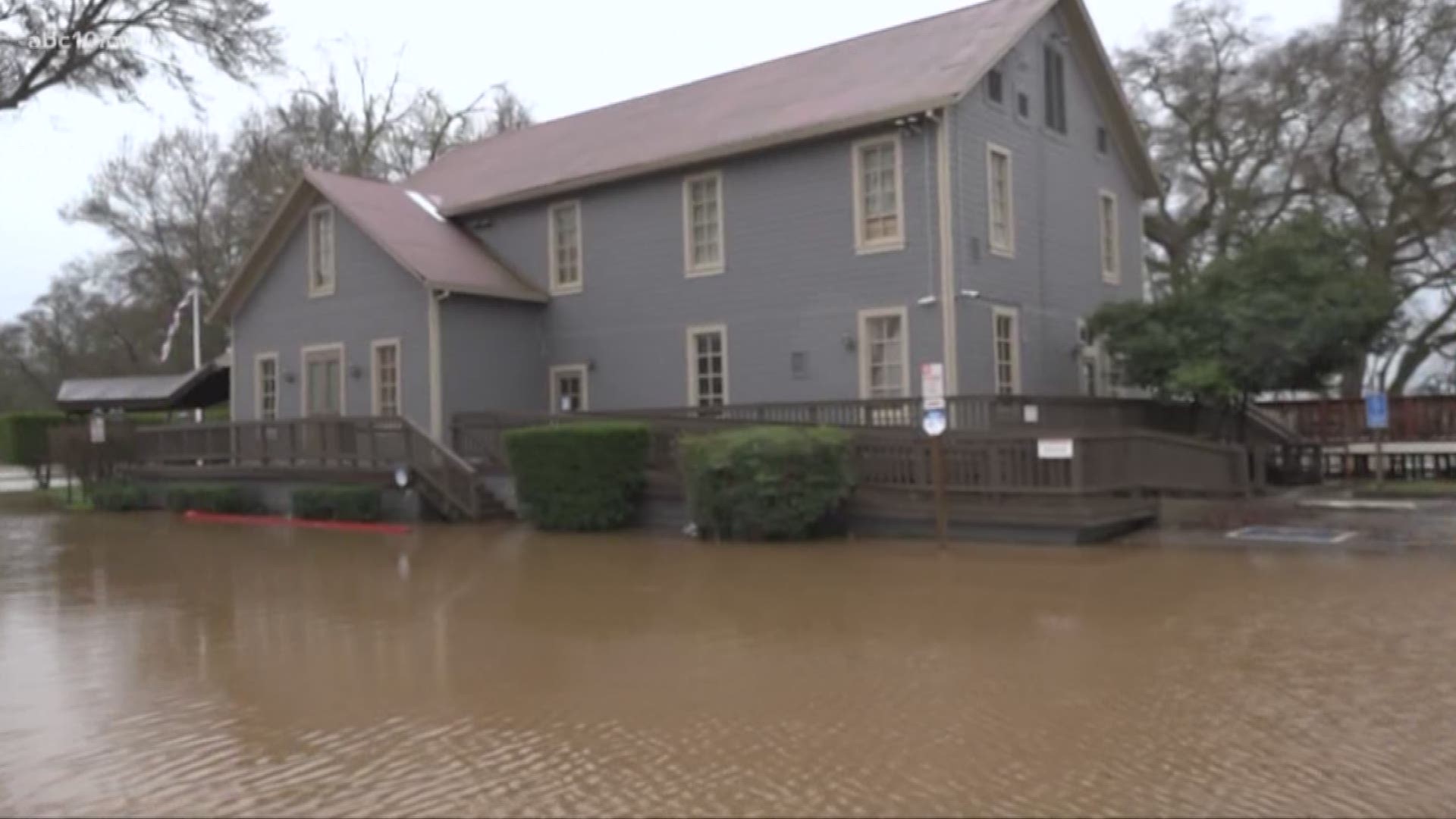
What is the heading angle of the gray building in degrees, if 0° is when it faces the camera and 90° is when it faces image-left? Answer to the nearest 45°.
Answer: approximately 45°

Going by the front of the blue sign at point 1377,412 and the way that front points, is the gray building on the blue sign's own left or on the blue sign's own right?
on the blue sign's own right

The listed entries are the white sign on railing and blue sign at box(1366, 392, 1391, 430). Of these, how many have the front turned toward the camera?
2

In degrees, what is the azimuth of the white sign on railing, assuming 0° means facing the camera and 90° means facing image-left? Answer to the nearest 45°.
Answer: approximately 0°

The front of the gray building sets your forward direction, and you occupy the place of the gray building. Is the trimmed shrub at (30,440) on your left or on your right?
on your right

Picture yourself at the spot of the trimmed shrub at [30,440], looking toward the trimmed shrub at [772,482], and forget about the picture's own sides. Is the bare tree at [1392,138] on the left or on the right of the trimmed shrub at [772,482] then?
left

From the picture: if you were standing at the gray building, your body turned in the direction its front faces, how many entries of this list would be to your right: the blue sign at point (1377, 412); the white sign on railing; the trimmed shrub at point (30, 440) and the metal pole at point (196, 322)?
2

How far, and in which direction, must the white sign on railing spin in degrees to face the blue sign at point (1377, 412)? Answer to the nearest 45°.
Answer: approximately 135° to its left

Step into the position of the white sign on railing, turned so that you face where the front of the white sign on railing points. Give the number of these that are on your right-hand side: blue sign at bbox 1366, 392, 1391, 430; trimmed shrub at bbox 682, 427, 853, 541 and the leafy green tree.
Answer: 1

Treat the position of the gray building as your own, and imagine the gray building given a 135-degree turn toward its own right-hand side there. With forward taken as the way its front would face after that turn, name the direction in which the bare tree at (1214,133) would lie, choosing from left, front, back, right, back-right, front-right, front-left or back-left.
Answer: front-right
